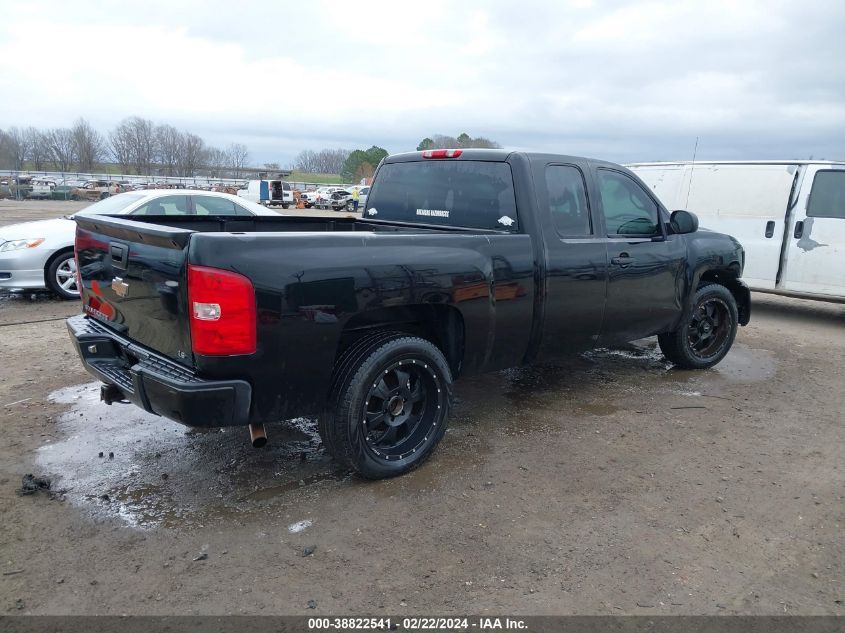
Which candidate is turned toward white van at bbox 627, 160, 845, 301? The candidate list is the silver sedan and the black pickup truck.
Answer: the black pickup truck

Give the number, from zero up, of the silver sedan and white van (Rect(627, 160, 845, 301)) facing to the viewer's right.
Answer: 1

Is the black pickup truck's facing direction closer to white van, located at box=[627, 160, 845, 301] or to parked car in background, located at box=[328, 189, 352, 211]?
the white van

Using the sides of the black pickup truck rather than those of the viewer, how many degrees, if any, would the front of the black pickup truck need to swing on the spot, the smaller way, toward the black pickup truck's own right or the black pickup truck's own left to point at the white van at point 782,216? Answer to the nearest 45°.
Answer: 0° — it already faces it

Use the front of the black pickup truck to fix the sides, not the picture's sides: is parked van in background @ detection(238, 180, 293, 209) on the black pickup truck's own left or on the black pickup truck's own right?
on the black pickup truck's own left

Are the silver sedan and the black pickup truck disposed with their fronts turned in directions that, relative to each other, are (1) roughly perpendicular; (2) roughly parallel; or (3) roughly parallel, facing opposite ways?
roughly parallel, facing opposite ways

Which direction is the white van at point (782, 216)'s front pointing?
to the viewer's right

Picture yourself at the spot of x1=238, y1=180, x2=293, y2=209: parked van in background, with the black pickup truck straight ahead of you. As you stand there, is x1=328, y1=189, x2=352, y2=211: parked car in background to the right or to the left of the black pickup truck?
left

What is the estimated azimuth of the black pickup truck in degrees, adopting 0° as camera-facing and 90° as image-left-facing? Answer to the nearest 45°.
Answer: approximately 225°

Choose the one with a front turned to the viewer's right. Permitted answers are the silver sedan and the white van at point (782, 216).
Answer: the white van

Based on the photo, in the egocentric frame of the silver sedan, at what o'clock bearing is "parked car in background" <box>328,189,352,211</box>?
The parked car in background is roughly at 5 o'clock from the silver sedan.

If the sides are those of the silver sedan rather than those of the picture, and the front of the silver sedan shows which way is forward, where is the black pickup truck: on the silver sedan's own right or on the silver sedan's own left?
on the silver sedan's own left

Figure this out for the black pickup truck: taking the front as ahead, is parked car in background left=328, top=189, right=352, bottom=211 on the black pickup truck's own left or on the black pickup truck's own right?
on the black pickup truck's own left

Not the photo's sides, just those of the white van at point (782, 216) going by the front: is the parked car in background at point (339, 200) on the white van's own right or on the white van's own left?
on the white van's own left

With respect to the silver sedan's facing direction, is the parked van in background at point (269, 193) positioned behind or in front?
behind
